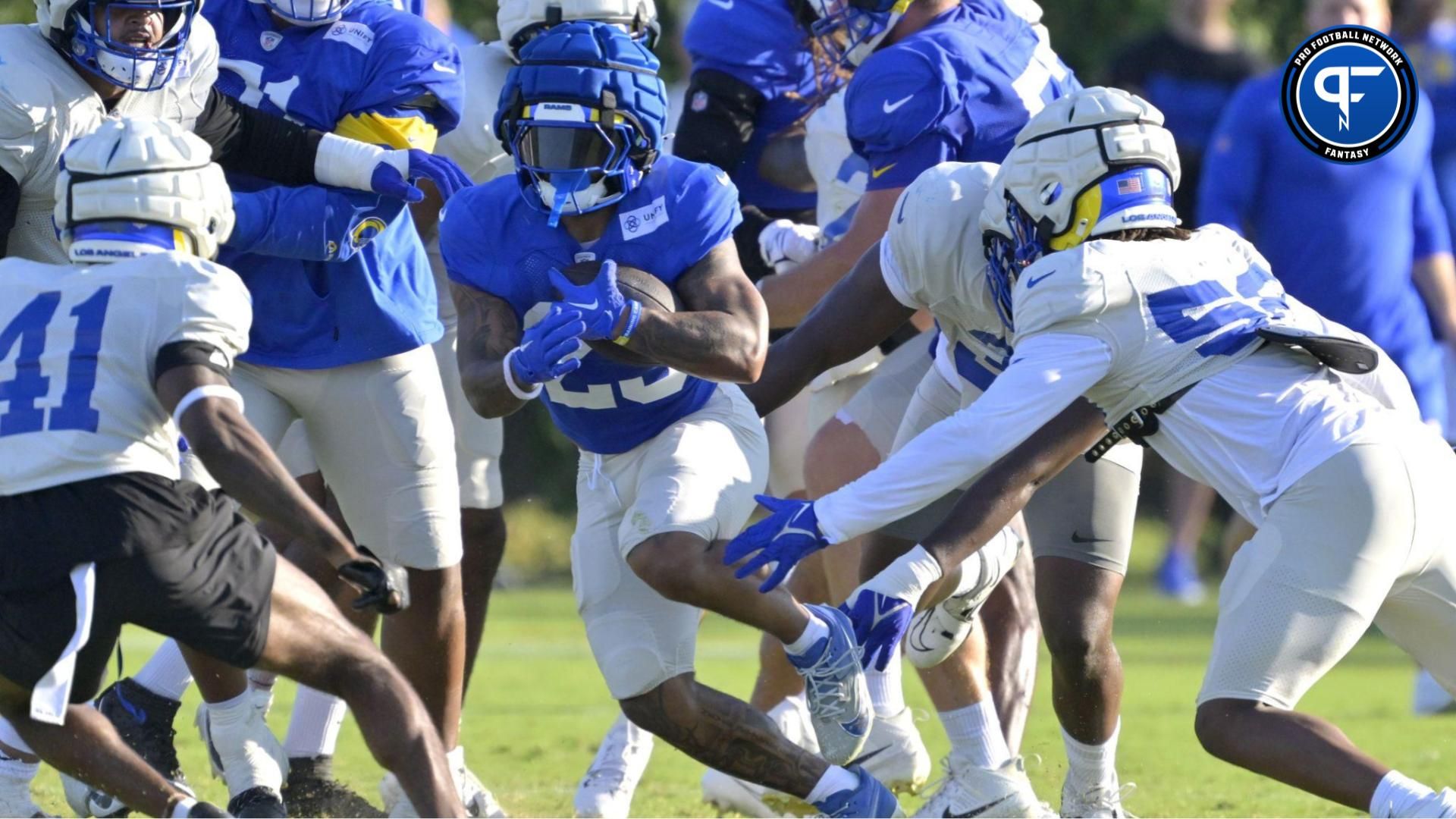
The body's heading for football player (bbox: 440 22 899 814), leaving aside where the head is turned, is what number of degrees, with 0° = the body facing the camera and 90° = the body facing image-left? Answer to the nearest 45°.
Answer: approximately 0°

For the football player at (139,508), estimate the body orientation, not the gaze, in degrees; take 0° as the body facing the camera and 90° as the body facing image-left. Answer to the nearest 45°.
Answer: approximately 225°

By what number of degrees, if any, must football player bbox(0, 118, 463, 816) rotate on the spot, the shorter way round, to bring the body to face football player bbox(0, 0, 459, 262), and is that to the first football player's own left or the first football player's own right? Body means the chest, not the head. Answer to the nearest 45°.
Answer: approximately 45° to the first football player's own left

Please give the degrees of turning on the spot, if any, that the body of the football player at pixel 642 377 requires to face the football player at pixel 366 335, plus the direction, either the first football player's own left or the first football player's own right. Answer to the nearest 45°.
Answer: approximately 135° to the first football player's own right

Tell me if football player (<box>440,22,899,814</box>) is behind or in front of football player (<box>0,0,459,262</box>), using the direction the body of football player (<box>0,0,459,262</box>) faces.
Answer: in front

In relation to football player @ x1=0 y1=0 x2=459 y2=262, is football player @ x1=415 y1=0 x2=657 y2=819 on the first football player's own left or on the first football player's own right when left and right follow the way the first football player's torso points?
on the first football player's own left

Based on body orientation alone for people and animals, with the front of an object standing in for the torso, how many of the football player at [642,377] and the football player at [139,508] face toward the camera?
1

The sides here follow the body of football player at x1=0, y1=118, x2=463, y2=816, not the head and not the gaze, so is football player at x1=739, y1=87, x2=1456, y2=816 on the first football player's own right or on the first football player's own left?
on the first football player's own right

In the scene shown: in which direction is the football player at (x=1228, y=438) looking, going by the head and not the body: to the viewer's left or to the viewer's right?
to the viewer's left

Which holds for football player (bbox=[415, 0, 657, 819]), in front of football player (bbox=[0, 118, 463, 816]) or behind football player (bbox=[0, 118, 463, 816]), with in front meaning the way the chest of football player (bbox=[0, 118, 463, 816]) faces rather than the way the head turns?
in front
